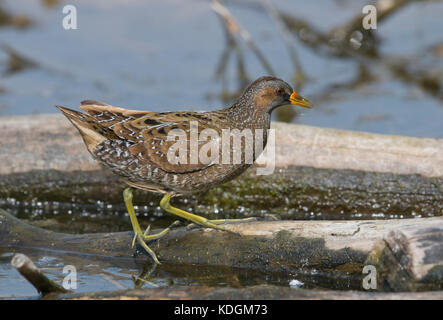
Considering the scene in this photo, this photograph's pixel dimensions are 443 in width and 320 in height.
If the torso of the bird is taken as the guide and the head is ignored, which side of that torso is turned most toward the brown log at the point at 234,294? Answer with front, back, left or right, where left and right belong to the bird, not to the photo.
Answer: right

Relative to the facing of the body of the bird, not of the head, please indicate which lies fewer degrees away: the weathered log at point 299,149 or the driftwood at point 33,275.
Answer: the weathered log

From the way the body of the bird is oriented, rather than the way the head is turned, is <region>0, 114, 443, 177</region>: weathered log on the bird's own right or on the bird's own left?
on the bird's own left

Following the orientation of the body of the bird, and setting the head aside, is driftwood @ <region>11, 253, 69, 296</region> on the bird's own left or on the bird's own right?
on the bird's own right

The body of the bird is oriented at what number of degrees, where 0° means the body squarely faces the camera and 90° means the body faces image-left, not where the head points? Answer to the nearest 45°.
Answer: approximately 270°
